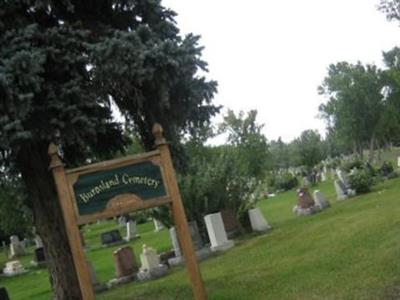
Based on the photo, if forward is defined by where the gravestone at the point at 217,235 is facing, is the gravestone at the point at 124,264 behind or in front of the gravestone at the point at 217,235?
in front

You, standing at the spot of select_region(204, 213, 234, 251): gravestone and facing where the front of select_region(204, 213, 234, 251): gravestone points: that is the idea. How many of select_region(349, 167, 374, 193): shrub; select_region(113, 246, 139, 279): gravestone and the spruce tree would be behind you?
1

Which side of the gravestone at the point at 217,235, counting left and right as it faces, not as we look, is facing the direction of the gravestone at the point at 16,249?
right

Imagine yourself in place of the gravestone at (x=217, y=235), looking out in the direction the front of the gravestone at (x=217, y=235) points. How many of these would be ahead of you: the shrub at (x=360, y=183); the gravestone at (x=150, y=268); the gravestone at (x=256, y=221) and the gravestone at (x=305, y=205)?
1

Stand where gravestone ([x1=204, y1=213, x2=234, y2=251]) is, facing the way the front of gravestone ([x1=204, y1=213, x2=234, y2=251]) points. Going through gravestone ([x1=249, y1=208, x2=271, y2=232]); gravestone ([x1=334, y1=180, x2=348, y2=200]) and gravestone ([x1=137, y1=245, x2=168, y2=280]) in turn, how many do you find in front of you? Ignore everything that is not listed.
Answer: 1

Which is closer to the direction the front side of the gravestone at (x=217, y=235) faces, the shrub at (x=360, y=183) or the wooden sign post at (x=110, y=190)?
the wooden sign post

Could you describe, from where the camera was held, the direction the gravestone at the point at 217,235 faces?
facing the viewer and to the left of the viewer

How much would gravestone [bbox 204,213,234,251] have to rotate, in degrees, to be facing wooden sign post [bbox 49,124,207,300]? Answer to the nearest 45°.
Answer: approximately 45° to its right

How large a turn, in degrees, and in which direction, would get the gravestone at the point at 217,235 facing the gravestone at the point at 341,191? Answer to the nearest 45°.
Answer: approximately 180°

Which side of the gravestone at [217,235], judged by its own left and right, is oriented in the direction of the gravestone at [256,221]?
left
